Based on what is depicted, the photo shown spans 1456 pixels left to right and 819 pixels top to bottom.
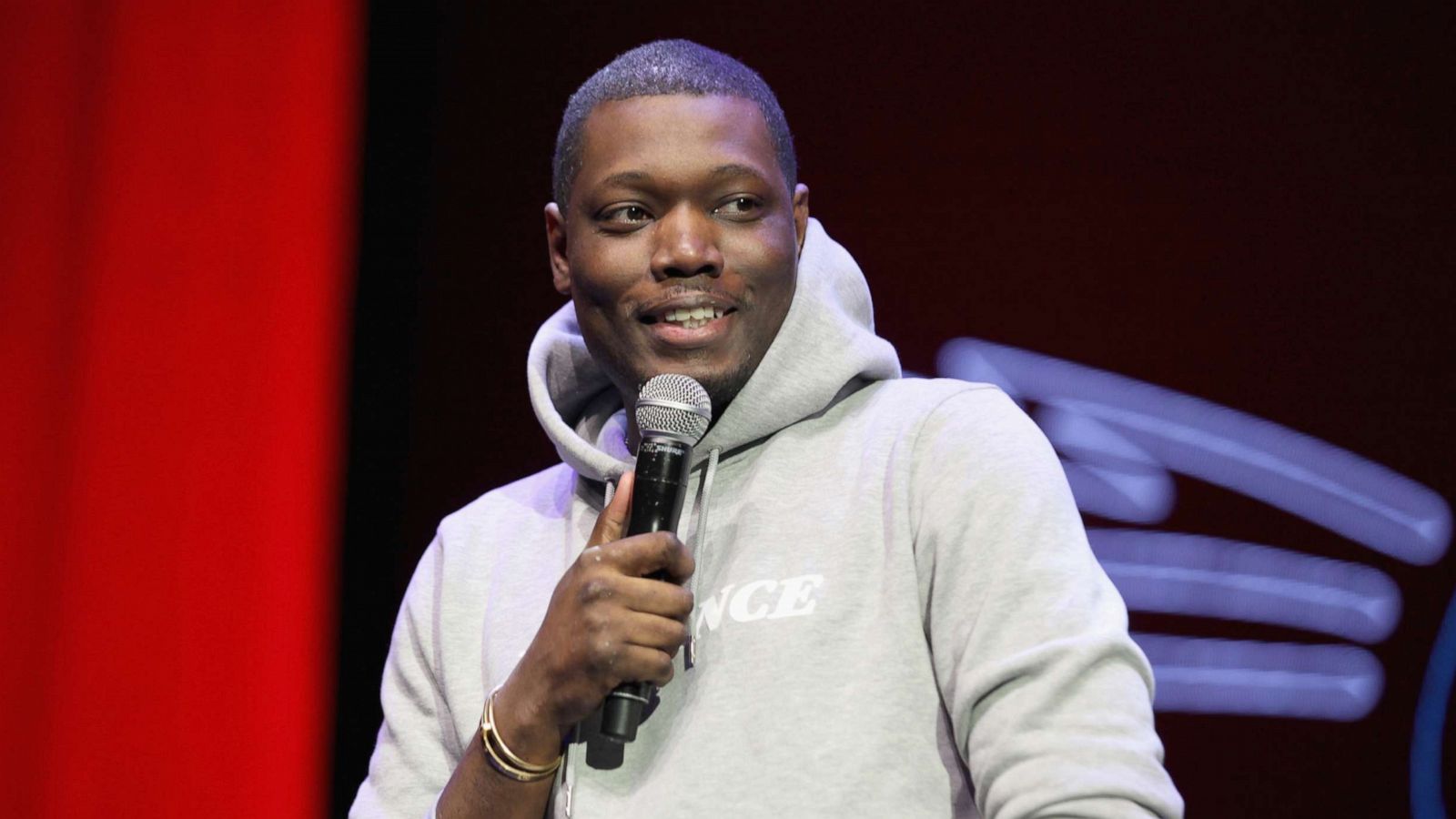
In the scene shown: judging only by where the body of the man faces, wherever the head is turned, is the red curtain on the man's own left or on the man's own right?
on the man's own right

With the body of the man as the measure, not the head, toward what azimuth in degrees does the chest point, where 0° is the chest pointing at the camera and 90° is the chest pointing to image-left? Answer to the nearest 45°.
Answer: approximately 0°
